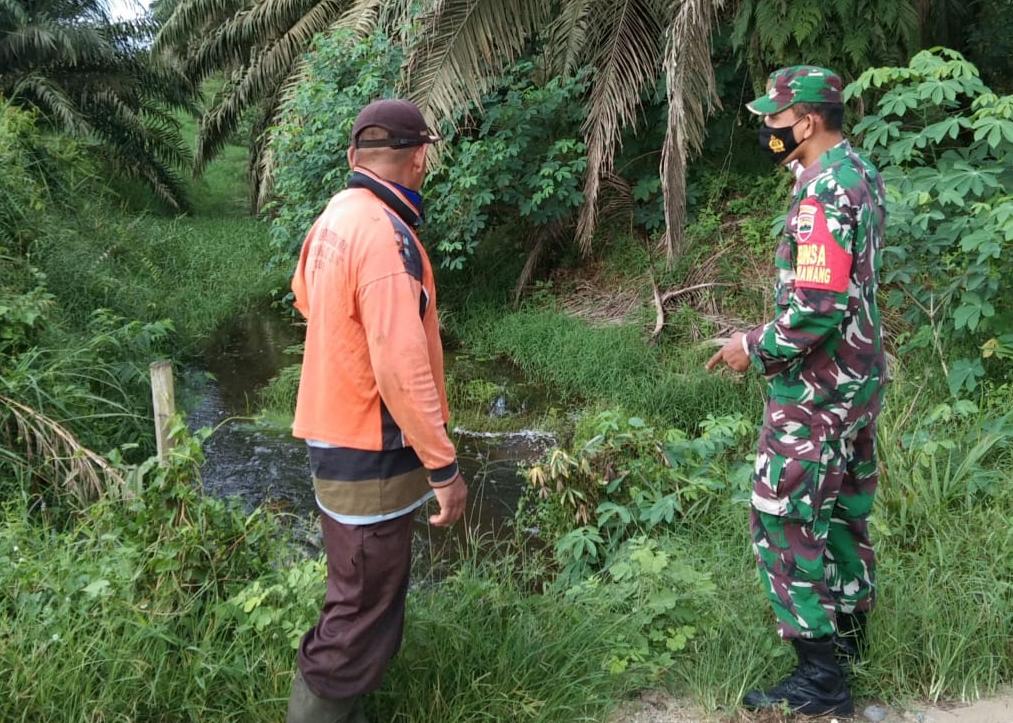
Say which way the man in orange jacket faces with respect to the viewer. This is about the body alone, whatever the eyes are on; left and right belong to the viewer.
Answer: facing away from the viewer and to the right of the viewer

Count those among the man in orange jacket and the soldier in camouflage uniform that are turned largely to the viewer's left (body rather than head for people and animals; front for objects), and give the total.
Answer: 1

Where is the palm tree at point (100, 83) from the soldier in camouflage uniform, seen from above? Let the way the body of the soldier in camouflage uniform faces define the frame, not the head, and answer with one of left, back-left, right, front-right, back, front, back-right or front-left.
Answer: front-right

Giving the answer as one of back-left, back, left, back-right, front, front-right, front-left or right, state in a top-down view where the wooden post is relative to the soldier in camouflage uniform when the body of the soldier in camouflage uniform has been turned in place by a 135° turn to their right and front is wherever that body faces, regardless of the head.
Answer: back-left

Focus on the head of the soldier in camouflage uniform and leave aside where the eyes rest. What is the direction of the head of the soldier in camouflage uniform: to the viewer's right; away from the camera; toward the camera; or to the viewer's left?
to the viewer's left

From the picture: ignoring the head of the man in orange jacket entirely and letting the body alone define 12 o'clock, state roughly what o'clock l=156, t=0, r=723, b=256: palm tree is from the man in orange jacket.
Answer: The palm tree is roughly at 11 o'clock from the man in orange jacket.

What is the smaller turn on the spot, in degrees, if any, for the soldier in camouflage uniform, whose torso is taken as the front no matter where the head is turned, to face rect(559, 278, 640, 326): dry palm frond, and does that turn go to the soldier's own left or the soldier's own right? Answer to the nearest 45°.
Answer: approximately 90° to the soldier's own right

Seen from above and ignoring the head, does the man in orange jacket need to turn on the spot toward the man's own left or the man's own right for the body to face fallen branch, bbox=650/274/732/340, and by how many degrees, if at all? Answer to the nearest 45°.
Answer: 0° — they already face it

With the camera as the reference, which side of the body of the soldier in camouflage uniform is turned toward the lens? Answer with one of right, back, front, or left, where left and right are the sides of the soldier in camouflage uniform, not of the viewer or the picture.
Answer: left
